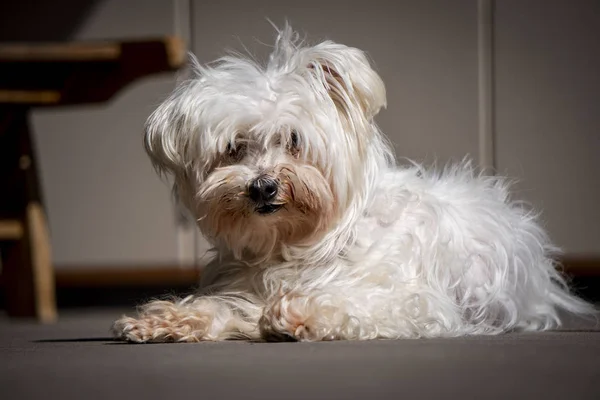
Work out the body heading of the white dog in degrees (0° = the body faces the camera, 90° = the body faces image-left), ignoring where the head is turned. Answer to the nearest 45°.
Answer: approximately 45°
